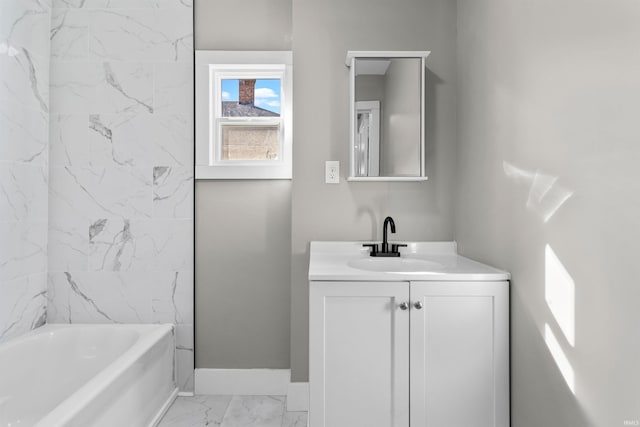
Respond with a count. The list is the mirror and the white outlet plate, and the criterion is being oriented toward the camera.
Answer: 2

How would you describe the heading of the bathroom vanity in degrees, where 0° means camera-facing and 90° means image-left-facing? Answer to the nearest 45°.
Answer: approximately 0°

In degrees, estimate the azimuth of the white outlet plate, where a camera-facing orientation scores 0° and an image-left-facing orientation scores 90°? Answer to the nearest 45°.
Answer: approximately 0°

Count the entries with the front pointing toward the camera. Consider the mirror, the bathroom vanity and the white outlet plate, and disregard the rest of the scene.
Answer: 3

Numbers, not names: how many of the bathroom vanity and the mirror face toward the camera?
2

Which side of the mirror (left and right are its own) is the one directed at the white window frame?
right

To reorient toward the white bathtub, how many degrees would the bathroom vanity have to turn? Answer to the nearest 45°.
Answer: approximately 90° to its right

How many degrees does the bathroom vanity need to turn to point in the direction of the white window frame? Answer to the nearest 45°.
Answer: approximately 135° to its right

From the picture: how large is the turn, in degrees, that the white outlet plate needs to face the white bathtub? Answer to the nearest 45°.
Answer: approximately 90° to its right

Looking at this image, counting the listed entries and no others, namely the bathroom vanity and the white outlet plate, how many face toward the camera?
2

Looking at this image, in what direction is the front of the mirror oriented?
toward the camera
